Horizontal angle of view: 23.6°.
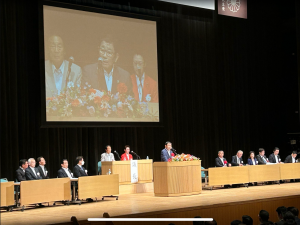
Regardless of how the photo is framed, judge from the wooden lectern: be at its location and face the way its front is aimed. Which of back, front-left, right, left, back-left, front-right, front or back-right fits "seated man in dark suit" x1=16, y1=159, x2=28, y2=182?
back-right

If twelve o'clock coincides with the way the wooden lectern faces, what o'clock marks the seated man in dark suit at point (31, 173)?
The seated man in dark suit is roughly at 4 o'clock from the wooden lectern.

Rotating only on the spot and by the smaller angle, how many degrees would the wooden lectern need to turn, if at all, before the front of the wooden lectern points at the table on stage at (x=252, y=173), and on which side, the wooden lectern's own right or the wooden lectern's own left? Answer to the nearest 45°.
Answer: approximately 90° to the wooden lectern's own left

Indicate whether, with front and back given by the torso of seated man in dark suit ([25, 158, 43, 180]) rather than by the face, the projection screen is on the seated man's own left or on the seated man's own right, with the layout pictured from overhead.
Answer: on the seated man's own left

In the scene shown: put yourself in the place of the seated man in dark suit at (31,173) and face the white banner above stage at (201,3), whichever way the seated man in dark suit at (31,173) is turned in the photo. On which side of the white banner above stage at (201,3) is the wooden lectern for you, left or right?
right

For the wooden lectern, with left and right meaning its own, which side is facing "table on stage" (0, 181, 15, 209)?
right

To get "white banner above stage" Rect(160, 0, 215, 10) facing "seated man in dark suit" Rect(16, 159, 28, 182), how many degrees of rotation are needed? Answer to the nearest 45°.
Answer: approximately 90° to its right
